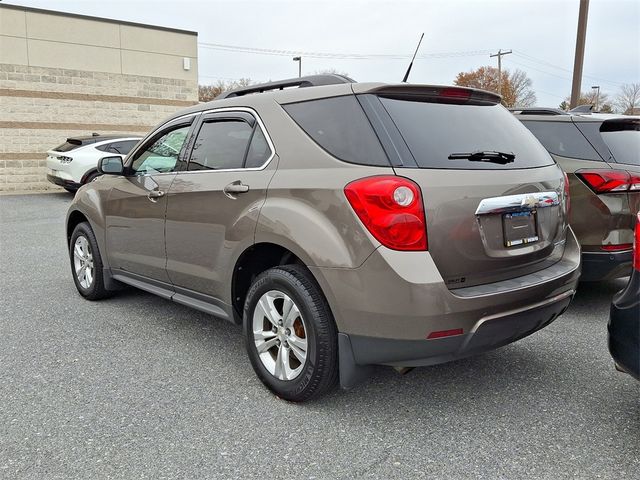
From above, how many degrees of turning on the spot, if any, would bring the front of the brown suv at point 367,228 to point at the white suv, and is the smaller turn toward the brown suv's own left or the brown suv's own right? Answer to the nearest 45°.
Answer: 0° — it already faces it

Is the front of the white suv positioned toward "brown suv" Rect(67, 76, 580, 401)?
no

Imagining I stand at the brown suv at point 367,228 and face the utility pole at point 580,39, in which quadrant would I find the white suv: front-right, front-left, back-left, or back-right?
front-left

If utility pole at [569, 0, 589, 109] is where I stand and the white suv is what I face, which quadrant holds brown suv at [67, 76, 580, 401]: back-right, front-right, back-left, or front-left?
front-left

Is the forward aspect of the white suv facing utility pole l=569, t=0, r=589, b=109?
no

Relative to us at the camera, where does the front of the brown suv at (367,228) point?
facing away from the viewer and to the left of the viewer

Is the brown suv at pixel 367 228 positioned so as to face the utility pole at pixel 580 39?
no

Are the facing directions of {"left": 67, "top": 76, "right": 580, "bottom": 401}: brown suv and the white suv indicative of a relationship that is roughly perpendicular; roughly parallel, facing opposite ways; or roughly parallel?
roughly perpendicular
